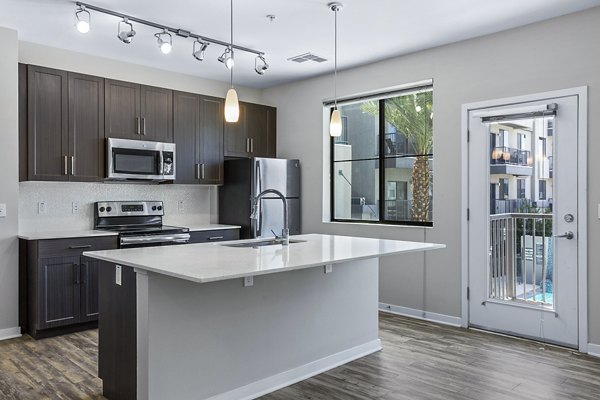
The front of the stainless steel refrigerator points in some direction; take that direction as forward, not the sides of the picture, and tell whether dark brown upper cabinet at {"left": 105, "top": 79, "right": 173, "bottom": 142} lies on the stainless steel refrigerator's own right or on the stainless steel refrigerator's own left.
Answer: on the stainless steel refrigerator's own right

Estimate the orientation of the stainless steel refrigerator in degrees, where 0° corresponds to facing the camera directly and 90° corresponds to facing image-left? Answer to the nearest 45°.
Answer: approximately 315°

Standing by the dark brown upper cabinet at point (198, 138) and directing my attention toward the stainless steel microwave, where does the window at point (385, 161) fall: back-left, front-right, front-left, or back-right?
back-left

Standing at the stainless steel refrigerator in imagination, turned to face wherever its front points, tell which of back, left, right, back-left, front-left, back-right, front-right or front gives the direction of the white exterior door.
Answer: front

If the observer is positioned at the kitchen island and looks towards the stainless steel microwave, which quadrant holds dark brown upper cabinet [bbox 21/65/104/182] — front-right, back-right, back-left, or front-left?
front-left

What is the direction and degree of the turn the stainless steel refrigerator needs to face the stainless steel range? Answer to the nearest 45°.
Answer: approximately 135° to its right

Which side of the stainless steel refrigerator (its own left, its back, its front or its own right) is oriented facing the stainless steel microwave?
right

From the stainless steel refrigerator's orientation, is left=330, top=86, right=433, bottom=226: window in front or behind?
in front

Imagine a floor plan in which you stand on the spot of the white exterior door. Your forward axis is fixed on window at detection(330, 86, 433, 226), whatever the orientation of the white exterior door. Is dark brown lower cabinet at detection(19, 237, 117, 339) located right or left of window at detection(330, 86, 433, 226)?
left
